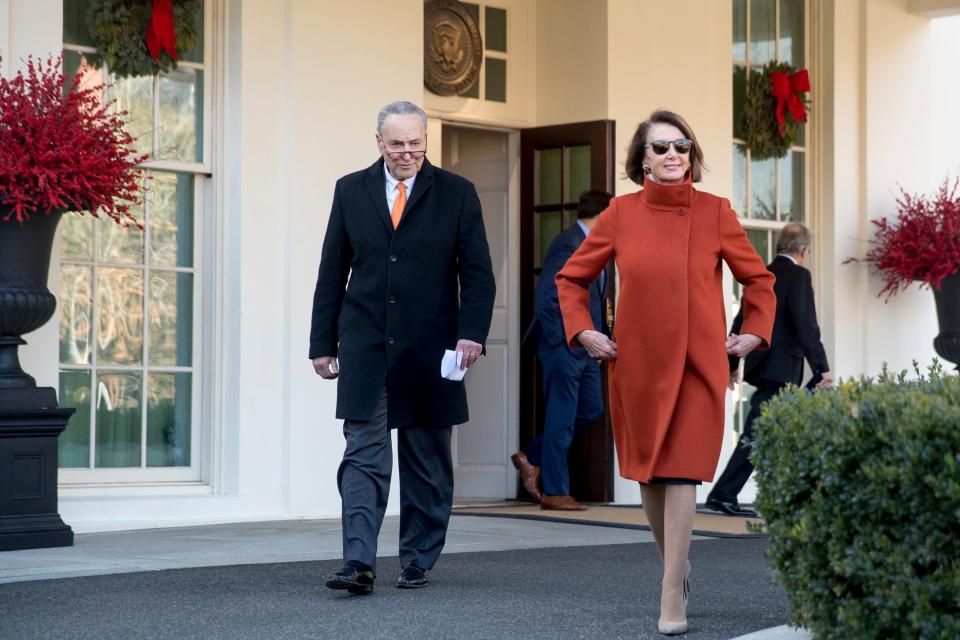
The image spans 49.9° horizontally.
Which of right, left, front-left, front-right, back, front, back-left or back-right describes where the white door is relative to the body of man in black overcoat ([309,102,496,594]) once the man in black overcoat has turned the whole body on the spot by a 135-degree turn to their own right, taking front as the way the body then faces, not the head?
front-right

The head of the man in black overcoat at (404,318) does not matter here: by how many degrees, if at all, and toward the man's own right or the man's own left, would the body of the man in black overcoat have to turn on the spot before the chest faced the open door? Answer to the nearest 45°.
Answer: approximately 180°

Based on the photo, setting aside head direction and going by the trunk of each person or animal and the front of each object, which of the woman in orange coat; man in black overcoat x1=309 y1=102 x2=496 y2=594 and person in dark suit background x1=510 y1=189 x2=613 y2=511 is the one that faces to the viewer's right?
the person in dark suit background

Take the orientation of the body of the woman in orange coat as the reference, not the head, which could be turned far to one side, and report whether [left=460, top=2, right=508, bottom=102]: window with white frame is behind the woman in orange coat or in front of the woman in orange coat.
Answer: behind

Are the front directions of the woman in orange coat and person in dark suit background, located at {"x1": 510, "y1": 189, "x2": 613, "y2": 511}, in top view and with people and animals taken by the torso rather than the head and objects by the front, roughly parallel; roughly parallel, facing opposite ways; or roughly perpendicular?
roughly perpendicular

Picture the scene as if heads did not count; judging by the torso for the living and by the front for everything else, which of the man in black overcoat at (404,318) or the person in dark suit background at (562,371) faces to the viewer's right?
the person in dark suit background

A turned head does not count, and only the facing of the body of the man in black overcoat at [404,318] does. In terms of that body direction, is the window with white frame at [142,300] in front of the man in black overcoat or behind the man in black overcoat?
behind

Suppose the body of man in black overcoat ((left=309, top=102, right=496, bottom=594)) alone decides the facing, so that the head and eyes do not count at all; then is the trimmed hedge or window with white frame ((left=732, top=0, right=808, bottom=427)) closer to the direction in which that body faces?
the trimmed hedge

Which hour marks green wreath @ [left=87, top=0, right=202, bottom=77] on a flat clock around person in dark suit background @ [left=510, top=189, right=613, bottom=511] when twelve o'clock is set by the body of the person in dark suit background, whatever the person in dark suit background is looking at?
The green wreath is roughly at 5 o'clock from the person in dark suit background.

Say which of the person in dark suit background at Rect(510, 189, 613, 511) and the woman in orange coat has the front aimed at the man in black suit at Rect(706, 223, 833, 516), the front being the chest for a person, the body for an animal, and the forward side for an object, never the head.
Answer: the person in dark suit background

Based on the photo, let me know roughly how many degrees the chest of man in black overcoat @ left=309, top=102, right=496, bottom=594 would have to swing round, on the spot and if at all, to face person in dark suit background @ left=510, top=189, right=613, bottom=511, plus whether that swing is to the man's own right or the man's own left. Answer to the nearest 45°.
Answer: approximately 180°

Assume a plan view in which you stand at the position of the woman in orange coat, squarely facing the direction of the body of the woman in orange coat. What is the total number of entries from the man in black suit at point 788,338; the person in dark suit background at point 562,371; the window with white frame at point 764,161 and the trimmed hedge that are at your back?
3

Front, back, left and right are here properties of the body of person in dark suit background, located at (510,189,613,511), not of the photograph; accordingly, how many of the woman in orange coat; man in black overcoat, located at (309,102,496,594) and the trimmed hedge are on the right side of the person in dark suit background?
3

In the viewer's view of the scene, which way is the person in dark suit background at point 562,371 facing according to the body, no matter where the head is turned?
to the viewer's right
